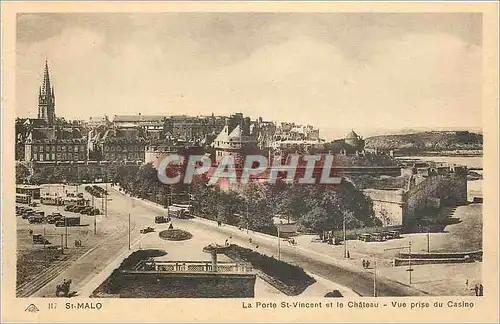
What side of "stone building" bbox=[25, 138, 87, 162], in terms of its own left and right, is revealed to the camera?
front

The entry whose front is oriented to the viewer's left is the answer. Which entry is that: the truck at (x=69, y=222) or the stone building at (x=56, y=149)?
the truck

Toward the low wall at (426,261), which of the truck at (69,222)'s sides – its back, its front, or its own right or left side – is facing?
back

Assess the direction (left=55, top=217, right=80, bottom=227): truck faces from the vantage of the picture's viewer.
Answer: facing to the left of the viewer

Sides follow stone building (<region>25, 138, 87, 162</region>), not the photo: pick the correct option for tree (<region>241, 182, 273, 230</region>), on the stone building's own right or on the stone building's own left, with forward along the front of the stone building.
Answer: on the stone building's own left

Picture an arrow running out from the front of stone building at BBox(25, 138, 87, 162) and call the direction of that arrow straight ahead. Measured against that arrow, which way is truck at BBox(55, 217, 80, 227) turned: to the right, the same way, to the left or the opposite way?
to the right

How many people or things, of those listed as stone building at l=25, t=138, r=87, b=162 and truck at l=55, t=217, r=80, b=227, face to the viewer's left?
1
